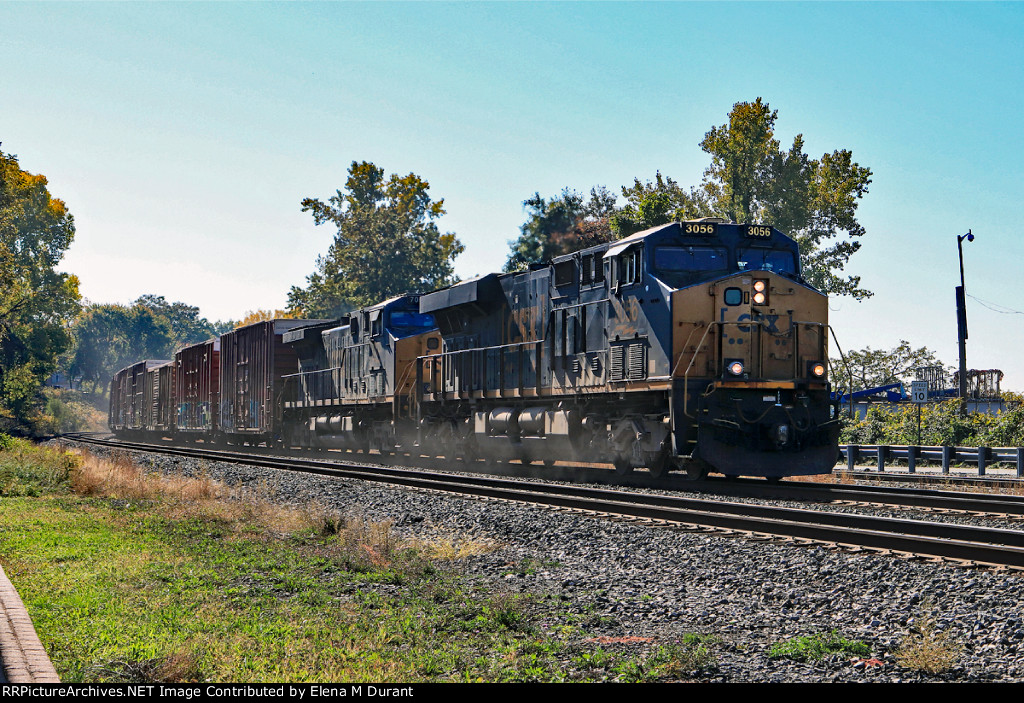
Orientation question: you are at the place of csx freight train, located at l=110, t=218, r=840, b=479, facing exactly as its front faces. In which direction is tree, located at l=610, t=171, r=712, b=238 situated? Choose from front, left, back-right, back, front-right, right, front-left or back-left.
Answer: back-left

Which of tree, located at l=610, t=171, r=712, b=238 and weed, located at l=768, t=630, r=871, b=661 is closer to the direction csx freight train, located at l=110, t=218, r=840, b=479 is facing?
the weed

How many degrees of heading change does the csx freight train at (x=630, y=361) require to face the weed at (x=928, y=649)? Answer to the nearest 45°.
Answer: approximately 45° to its right

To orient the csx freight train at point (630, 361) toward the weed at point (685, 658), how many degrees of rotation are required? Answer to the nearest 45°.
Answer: approximately 45° to its right

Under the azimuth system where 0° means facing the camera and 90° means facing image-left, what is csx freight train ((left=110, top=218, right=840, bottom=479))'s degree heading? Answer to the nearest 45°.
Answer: approximately 315°

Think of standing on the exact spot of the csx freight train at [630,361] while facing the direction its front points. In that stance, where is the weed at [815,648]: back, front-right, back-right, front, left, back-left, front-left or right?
front-right

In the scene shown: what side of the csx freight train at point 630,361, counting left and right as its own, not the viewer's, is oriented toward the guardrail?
left
